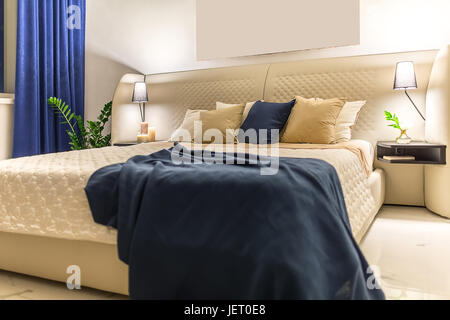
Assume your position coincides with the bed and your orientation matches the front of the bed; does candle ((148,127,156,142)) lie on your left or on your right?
on your right

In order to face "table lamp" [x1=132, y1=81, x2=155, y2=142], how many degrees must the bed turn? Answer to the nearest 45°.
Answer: approximately 135° to its right

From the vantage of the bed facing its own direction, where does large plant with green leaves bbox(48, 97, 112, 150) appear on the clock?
The large plant with green leaves is roughly at 4 o'clock from the bed.

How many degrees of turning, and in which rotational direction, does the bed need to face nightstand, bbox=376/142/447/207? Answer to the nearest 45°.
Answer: approximately 180°

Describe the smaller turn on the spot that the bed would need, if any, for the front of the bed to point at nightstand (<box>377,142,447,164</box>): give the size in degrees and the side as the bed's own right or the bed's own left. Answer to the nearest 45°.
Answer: approximately 180°

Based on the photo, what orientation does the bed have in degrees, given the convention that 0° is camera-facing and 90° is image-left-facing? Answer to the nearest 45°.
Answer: approximately 45°

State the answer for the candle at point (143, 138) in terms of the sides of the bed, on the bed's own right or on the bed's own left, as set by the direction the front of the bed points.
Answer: on the bed's own right

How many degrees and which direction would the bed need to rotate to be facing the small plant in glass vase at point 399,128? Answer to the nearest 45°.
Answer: approximately 180°
